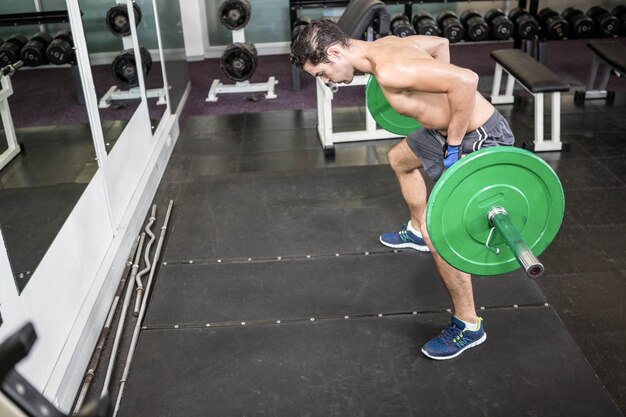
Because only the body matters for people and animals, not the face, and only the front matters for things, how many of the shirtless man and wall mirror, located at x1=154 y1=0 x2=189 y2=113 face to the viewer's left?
1

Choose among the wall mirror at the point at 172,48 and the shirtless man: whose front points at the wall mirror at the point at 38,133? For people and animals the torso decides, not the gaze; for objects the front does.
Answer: the shirtless man

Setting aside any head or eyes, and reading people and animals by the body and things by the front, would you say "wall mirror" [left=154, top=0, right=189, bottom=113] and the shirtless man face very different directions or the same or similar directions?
very different directions

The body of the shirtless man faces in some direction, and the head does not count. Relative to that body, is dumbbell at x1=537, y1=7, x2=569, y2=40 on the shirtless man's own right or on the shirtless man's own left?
on the shirtless man's own right

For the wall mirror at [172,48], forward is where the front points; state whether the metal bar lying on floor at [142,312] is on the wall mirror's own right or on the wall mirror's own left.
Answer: on the wall mirror's own right

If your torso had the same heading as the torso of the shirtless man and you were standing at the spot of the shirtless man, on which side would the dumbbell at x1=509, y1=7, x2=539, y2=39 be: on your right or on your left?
on your right

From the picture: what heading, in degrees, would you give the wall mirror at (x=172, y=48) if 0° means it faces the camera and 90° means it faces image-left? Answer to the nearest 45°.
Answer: approximately 270°

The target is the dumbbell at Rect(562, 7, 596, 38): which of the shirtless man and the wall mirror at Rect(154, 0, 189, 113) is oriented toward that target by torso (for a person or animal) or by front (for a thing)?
the wall mirror

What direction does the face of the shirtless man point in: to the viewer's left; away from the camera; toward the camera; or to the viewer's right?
to the viewer's left

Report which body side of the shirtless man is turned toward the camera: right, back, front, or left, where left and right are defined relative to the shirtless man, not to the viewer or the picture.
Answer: left
